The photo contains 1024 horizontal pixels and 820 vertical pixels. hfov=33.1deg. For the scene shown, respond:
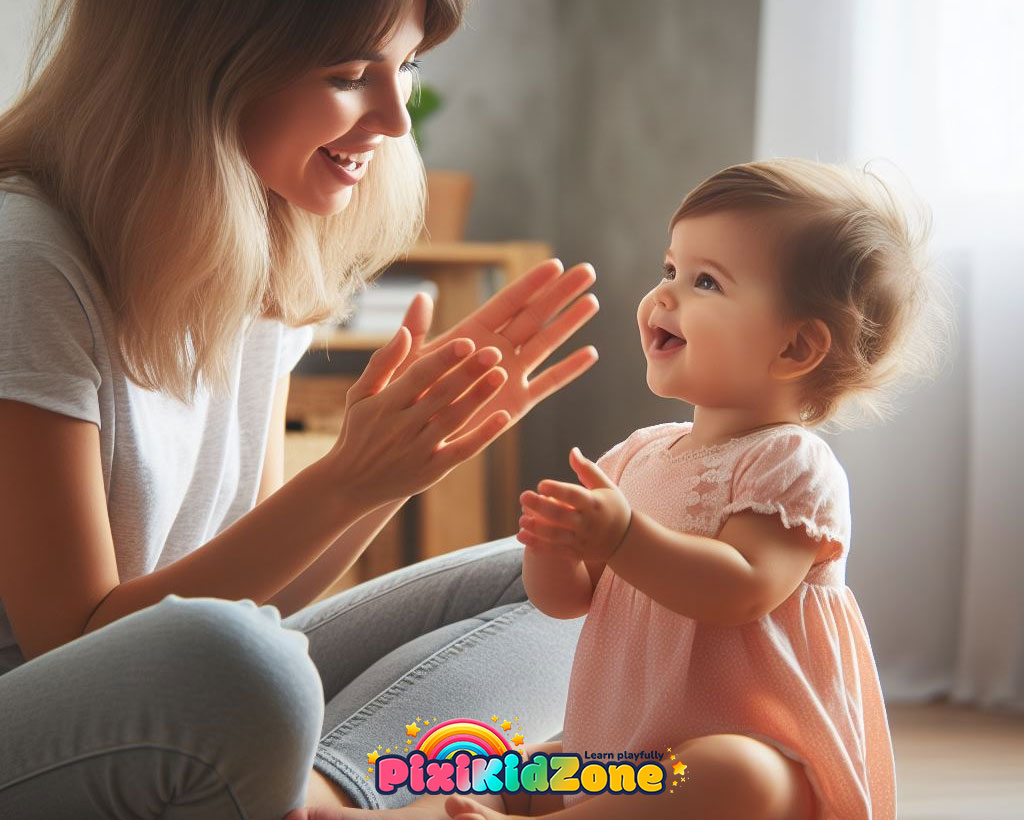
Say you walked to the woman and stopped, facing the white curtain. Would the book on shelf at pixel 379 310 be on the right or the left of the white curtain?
left

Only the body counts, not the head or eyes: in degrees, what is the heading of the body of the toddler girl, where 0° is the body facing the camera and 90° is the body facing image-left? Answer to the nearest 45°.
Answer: approximately 45°

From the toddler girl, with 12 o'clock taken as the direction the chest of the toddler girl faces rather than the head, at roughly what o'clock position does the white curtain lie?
The white curtain is roughly at 5 o'clock from the toddler girl.

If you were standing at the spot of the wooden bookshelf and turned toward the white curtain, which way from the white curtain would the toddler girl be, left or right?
right

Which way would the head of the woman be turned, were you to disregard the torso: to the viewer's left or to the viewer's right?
to the viewer's right

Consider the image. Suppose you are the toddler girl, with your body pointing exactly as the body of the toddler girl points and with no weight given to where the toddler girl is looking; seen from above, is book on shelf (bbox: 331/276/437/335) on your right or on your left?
on your right

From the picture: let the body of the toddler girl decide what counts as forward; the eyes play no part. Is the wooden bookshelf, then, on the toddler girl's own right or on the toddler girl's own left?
on the toddler girl's own right
